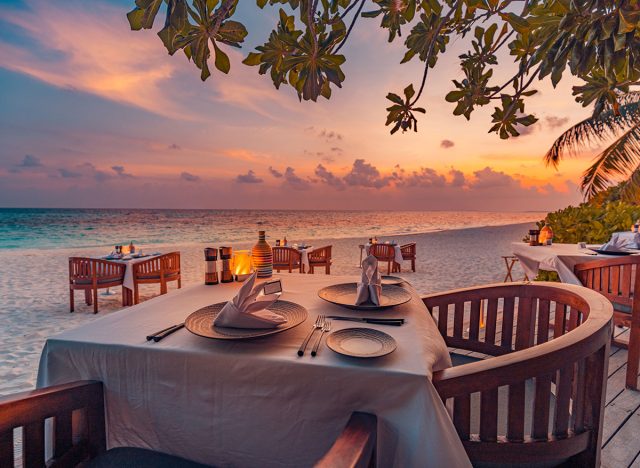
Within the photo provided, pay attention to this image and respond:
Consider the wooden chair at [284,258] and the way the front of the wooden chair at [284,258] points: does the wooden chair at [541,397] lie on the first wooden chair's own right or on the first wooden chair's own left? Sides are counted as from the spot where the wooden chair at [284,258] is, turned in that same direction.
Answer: on the first wooden chair's own right

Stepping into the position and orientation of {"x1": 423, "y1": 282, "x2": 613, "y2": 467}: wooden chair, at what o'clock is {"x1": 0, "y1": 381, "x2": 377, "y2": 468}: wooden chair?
{"x1": 0, "y1": 381, "x2": 377, "y2": 468}: wooden chair is roughly at 11 o'clock from {"x1": 423, "y1": 282, "x2": 613, "y2": 467}: wooden chair.

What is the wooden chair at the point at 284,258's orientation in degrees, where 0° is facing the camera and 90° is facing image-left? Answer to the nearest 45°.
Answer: approximately 225°

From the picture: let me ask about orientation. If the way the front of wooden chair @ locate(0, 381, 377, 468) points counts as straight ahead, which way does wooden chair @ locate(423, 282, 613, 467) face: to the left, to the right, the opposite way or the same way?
to the left

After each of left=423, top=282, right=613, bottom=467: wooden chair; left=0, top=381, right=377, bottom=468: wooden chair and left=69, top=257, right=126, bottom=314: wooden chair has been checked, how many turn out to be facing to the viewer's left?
1

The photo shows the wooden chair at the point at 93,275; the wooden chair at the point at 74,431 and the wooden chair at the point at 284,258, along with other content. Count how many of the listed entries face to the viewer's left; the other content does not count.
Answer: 0

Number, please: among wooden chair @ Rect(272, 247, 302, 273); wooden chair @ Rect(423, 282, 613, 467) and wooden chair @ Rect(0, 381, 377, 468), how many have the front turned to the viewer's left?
1

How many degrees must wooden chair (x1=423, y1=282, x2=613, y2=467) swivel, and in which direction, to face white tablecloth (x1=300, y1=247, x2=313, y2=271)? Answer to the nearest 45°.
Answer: approximately 45° to its right

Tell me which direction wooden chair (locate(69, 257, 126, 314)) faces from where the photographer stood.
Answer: facing away from the viewer and to the right of the viewer

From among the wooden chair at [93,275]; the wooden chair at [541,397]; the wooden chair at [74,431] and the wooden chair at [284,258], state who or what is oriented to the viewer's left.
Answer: the wooden chair at [541,397]

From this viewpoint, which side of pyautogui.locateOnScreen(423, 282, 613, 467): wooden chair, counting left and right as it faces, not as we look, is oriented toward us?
left
